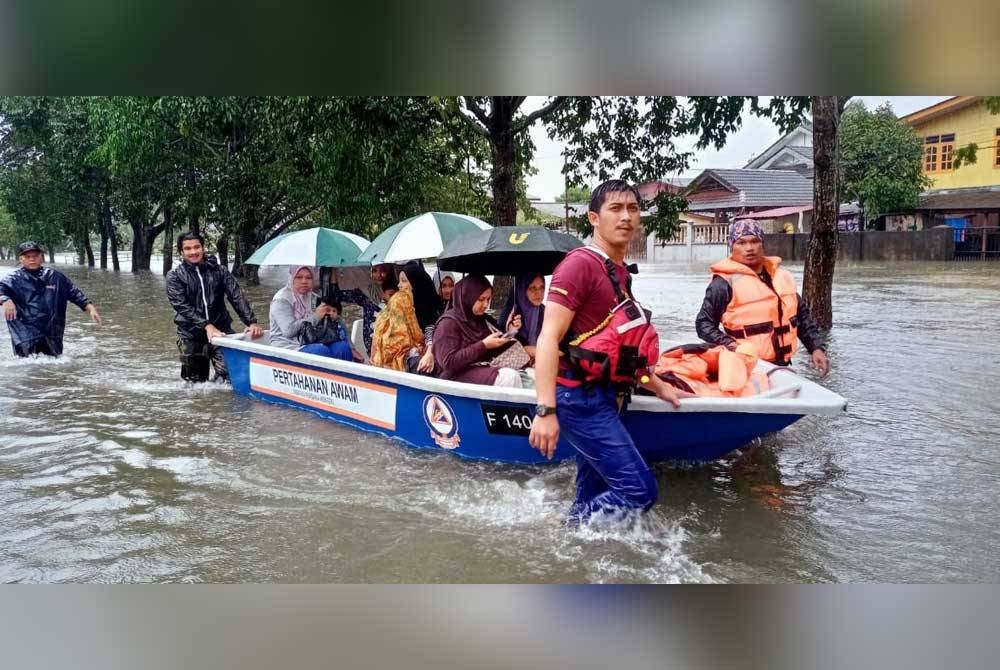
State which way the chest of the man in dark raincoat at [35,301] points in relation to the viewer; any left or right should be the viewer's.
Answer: facing the viewer

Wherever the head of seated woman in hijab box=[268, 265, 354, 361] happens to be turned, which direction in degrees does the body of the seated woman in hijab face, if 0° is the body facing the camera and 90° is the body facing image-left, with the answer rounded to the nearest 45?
approximately 315°

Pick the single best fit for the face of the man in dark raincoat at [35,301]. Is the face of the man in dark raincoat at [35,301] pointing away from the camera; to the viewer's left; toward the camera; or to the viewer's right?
toward the camera

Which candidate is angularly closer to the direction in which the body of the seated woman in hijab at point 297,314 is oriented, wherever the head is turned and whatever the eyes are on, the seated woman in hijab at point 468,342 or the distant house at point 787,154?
the seated woman in hijab

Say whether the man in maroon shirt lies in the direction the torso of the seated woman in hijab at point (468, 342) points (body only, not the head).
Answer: no

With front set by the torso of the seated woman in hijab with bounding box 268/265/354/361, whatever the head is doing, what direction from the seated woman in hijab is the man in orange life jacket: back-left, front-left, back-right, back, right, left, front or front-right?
front

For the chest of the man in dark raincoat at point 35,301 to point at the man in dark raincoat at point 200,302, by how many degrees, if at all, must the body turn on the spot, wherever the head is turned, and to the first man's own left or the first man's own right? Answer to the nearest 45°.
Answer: approximately 45° to the first man's own left

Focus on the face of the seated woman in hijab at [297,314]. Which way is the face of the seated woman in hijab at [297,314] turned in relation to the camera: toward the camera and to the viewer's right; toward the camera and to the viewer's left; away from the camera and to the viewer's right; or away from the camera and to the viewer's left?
toward the camera and to the viewer's right

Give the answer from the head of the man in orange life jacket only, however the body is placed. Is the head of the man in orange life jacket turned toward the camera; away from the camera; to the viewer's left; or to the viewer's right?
toward the camera

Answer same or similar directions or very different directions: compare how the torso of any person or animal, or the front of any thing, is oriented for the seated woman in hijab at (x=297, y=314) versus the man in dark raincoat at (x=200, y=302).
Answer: same or similar directions

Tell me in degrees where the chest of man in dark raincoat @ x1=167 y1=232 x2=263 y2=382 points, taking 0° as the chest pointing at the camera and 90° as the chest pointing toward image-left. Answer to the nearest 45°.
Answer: approximately 315°
